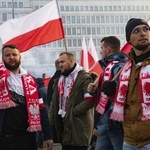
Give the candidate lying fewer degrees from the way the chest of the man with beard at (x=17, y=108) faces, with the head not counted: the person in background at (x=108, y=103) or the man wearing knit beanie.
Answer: the man wearing knit beanie

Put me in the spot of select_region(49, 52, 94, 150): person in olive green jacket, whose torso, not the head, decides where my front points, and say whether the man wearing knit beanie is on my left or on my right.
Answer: on my left

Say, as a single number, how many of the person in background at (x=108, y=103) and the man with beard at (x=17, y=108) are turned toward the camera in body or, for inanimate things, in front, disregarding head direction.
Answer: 1

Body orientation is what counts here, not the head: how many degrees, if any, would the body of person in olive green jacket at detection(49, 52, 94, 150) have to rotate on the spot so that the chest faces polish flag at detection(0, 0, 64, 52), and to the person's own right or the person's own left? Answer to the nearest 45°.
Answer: approximately 135° to the person's own right

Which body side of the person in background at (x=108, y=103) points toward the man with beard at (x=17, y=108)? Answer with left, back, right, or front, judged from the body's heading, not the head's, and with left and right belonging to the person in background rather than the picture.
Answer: front

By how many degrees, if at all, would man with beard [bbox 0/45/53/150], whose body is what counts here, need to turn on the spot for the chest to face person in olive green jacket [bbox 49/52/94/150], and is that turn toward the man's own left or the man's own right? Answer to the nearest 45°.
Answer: approximately 135° to the man's own left

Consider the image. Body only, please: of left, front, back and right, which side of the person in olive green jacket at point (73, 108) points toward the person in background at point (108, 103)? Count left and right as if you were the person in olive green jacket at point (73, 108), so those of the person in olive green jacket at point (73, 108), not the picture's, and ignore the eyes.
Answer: left

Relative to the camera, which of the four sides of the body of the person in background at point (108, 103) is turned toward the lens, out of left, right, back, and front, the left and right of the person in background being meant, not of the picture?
left

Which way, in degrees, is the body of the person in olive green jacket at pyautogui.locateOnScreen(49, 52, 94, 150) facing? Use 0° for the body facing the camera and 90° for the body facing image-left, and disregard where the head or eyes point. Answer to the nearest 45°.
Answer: approximately 45°

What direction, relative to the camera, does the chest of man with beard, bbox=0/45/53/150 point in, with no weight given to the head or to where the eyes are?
toward the camera

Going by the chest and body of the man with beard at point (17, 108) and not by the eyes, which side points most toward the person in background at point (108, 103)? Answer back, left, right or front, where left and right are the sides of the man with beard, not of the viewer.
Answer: left

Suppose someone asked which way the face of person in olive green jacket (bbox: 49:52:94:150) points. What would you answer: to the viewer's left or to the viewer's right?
to the viewer's left

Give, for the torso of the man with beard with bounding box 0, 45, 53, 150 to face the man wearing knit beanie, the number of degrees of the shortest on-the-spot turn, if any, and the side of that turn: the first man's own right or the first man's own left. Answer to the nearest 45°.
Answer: approximately 45° to the first man's own left
